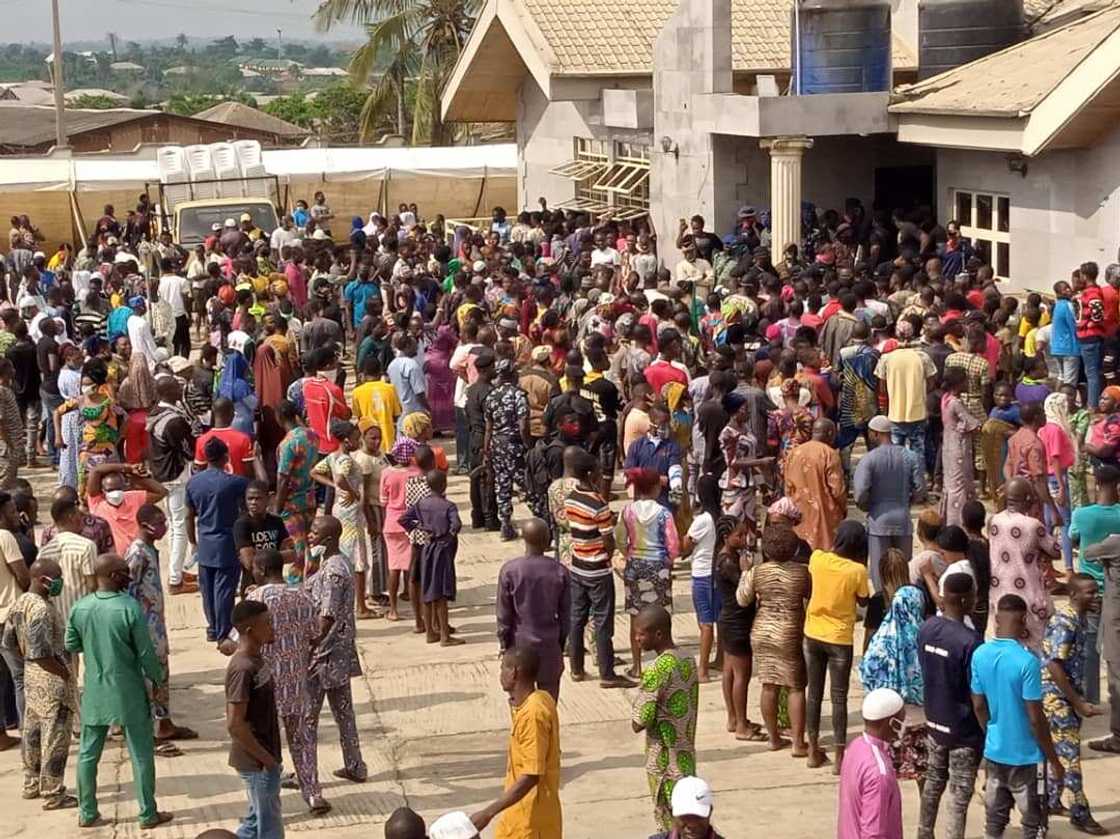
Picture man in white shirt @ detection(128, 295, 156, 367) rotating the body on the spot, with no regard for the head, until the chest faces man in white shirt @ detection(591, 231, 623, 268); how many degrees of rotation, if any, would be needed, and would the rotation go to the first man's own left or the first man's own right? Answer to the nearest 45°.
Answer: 0° — they already face them

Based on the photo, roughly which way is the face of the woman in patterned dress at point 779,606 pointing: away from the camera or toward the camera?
away from the camera

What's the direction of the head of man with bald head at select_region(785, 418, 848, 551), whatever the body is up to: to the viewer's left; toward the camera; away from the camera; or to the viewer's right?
away from the camera

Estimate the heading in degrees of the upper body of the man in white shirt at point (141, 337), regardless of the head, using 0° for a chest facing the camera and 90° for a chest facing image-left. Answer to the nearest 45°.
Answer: approximately 225°

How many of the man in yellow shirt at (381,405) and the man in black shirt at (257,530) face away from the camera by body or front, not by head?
1

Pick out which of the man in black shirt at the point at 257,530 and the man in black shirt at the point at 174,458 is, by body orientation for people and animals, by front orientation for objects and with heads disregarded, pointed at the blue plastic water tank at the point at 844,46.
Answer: the man in black shirt at the point at 174,458

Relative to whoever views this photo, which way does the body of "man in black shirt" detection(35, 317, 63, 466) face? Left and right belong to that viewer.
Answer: facing away from the viewer and to the right of the viewer

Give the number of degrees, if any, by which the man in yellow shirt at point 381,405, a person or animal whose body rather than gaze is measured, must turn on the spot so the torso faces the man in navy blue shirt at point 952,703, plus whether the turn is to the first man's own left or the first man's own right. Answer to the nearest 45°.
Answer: approximately 180°

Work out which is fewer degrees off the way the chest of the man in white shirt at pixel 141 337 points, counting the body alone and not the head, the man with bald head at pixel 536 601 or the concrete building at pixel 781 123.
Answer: the concrete building

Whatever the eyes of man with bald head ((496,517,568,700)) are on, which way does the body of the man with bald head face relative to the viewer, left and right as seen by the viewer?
facing away from the viewer

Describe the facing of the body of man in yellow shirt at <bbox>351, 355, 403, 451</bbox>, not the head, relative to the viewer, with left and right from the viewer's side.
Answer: facing away from the viewer

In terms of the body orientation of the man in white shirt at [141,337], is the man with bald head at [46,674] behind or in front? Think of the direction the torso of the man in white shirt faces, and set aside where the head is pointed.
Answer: behind

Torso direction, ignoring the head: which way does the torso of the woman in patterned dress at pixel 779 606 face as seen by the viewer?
away from the camera
